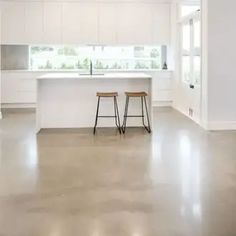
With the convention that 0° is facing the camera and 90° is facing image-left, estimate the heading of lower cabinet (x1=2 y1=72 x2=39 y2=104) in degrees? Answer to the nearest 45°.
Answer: approximately 0°

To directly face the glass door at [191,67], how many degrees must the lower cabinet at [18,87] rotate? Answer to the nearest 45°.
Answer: approximately 45° to its left

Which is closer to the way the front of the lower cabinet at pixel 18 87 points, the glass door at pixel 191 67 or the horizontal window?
the glass door

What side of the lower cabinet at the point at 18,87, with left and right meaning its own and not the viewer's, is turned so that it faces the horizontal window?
left
